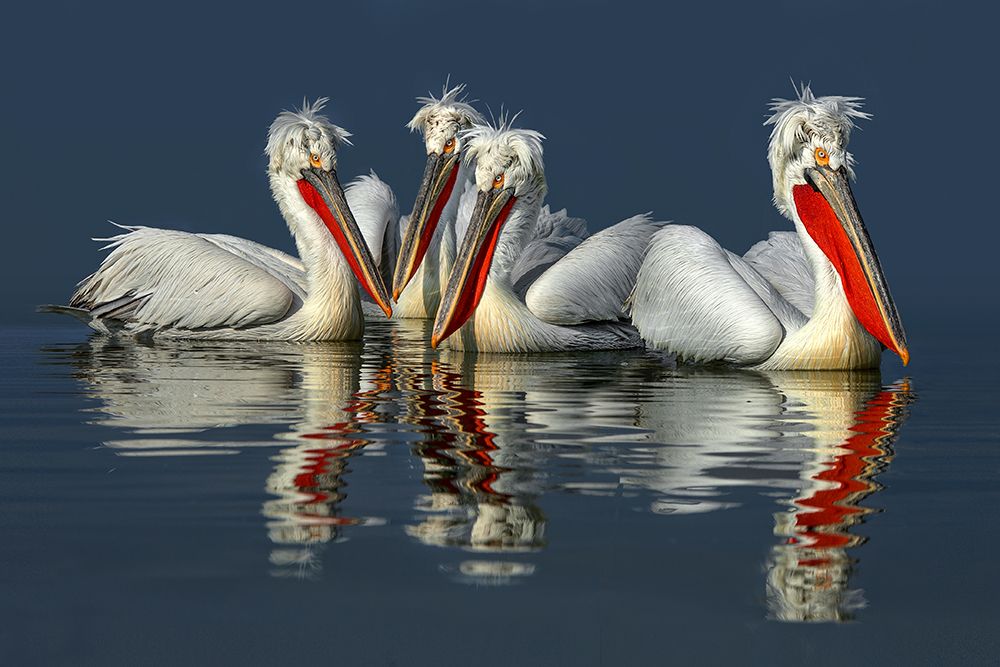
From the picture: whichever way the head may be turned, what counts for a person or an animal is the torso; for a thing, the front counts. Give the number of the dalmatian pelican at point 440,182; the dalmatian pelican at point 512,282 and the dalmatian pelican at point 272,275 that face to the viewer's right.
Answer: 1

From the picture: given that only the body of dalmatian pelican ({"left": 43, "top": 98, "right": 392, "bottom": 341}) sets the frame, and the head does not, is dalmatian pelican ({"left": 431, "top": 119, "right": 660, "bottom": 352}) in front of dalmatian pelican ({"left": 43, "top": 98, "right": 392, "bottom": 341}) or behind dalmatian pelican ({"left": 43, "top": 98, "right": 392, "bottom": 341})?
in front

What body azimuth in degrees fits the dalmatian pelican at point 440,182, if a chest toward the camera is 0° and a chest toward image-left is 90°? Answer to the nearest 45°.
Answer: approximately 45°

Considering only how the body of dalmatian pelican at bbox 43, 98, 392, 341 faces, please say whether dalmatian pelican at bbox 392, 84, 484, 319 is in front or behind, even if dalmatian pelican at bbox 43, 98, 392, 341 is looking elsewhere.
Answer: in front

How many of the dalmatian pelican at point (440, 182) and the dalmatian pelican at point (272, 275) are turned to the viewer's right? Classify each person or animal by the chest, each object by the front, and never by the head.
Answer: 1

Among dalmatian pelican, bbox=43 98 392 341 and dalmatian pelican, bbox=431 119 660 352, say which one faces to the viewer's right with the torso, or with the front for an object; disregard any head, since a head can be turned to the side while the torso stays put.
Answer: dalmatian pelican, bbox=43 98 392 341

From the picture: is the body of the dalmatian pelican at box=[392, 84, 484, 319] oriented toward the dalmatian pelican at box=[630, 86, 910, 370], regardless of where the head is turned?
no

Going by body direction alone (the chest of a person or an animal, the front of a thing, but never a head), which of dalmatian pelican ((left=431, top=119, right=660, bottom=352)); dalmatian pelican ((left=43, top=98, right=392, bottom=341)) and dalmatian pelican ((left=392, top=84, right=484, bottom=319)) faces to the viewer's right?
dalmatian pelican ((left=43, top=98, right=392, bottom=341))

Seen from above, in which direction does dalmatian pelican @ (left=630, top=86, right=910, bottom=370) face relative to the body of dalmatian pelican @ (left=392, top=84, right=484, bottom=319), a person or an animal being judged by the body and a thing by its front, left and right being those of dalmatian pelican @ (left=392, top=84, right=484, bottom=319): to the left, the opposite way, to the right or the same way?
to the left

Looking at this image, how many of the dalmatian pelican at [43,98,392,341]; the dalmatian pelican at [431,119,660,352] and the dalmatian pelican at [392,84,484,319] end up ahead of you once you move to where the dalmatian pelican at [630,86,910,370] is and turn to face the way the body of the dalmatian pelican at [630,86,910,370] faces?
0

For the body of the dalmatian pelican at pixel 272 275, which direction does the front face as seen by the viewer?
to the viewer's right

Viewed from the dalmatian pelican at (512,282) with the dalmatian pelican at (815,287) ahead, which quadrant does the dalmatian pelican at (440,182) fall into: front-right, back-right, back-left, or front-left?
back-left
